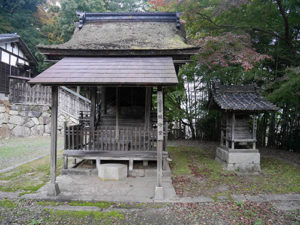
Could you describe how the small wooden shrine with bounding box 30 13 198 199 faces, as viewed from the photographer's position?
facing the viewer

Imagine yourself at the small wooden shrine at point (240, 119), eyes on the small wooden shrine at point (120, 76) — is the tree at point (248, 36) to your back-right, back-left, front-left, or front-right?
back-right

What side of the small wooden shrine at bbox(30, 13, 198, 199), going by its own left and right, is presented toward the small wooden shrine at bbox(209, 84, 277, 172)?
left
